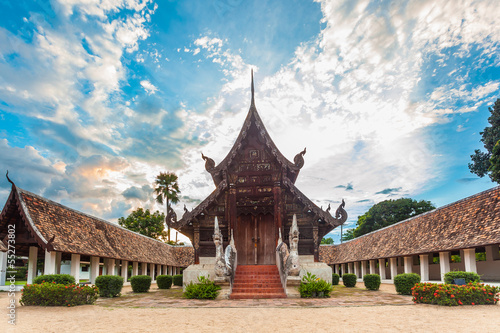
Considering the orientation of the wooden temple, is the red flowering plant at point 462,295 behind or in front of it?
in front

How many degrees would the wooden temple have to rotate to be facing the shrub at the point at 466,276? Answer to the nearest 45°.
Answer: approximately 45° to its left

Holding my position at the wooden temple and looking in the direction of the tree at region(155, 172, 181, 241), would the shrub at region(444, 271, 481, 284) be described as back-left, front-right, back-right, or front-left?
back-right

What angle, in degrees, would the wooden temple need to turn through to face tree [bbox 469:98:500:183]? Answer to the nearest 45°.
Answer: approximately 135° to its left

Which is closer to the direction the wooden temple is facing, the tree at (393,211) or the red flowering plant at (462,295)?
the red flowering plant

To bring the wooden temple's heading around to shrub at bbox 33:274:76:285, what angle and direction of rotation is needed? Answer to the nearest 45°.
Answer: approximately 45° to its right

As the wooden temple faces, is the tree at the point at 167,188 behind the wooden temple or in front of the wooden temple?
behind

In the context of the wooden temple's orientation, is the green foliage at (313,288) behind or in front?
in front

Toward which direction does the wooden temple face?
toward the camera

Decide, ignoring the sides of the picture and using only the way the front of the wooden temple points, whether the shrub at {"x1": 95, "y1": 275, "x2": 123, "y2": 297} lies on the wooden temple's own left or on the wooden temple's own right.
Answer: on the wooden temple's own right

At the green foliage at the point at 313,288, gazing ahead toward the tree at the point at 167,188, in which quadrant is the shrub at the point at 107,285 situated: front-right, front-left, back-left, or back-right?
front-left
